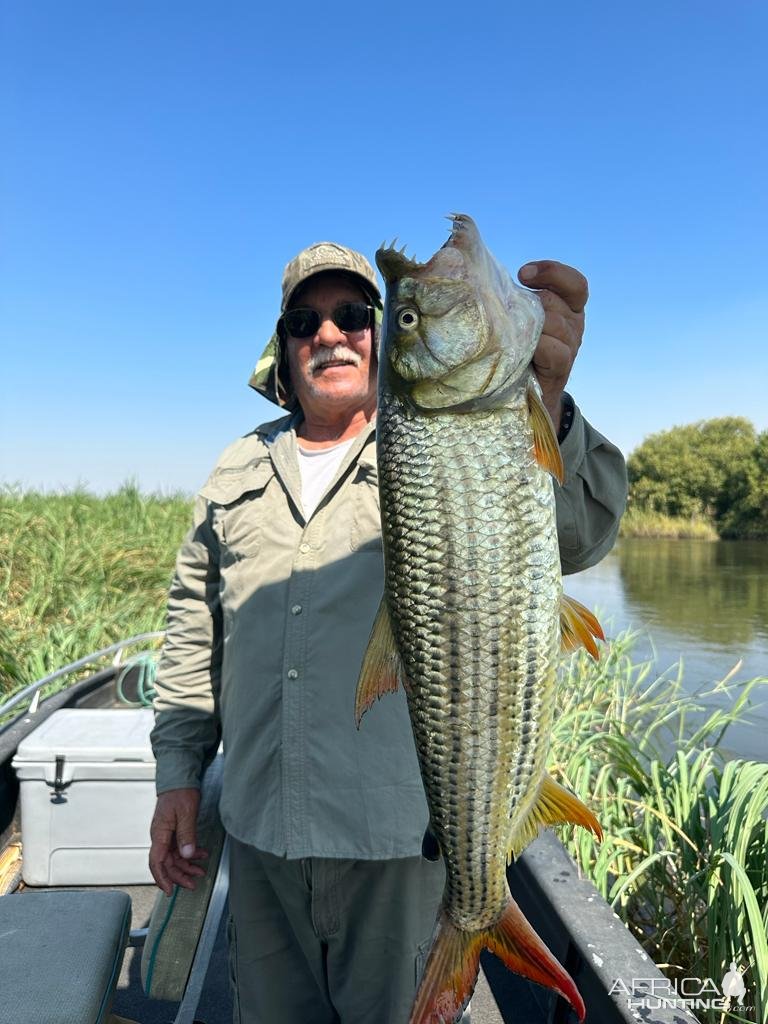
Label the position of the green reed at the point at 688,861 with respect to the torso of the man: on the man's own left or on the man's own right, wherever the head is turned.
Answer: on the man's own left

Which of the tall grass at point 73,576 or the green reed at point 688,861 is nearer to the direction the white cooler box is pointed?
the green reed

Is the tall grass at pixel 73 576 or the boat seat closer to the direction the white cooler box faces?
the boat seat

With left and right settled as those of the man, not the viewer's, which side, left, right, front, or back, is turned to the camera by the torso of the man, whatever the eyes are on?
front

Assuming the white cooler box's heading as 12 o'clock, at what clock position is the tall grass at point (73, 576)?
The tall grass is roughly at 6 o'clock from the white cooler box.

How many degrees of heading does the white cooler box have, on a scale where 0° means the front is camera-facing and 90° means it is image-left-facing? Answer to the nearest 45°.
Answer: approximately 0°

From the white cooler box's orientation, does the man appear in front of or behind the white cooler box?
in front

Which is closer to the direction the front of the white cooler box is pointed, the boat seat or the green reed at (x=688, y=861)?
the boat seat

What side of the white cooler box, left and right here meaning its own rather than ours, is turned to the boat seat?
front

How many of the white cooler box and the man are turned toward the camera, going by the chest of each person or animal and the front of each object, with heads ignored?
2
